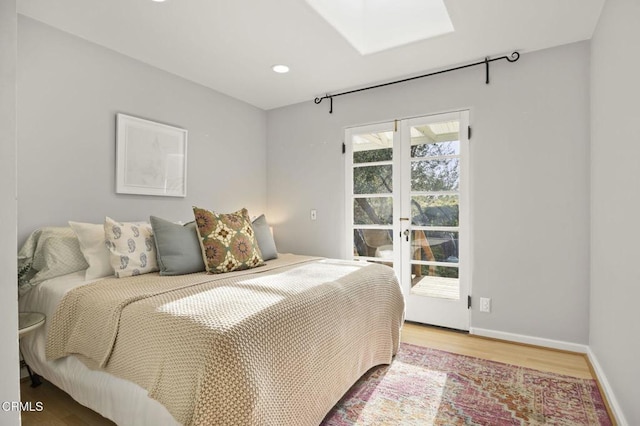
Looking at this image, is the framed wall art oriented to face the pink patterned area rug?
yes

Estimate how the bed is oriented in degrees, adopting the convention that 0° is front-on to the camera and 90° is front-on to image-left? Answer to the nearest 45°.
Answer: approximately 315°

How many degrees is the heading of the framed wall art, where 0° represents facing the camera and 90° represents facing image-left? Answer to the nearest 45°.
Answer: approximately 315°
